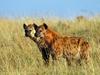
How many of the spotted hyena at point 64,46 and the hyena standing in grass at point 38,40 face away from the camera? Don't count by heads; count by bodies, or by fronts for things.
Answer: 0

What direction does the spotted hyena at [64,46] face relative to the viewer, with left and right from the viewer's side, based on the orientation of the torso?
facing to the left of the viewer

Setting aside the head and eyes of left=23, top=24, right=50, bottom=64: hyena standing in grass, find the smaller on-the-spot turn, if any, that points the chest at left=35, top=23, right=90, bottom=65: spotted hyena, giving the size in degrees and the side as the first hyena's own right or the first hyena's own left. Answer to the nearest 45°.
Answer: approximately 135° to the first hyena's own left

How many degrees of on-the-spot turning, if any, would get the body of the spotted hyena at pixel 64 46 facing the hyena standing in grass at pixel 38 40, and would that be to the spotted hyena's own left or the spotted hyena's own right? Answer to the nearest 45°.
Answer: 0° — it already faces it
